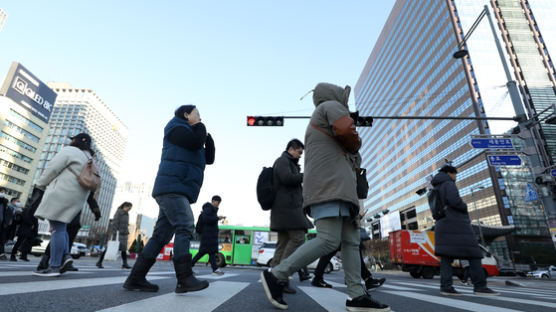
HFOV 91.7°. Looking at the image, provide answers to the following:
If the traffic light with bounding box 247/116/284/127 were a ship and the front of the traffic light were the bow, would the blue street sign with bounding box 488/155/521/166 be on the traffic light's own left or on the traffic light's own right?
on the traffic light's own left

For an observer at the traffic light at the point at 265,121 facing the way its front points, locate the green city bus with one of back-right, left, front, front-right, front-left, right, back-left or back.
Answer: back

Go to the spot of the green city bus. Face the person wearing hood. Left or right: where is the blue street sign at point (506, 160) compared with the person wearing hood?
left

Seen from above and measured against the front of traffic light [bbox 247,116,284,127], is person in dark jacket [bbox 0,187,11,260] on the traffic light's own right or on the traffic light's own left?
on the traffic light's own right

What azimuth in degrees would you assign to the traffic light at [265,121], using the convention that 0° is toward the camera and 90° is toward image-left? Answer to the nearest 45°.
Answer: approximately 0°

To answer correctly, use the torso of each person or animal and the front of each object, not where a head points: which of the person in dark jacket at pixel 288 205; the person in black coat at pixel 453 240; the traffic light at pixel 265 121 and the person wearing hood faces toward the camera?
the traffic light

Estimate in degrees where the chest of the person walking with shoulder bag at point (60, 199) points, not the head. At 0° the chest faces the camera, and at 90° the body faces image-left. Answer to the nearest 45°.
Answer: approximately 90°
